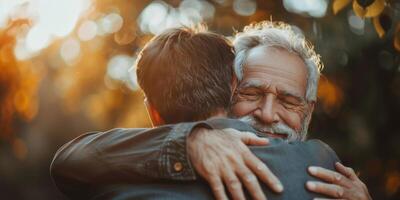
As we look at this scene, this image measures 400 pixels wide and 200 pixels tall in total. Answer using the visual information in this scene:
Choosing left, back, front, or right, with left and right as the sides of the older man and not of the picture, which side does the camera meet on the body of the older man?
front
